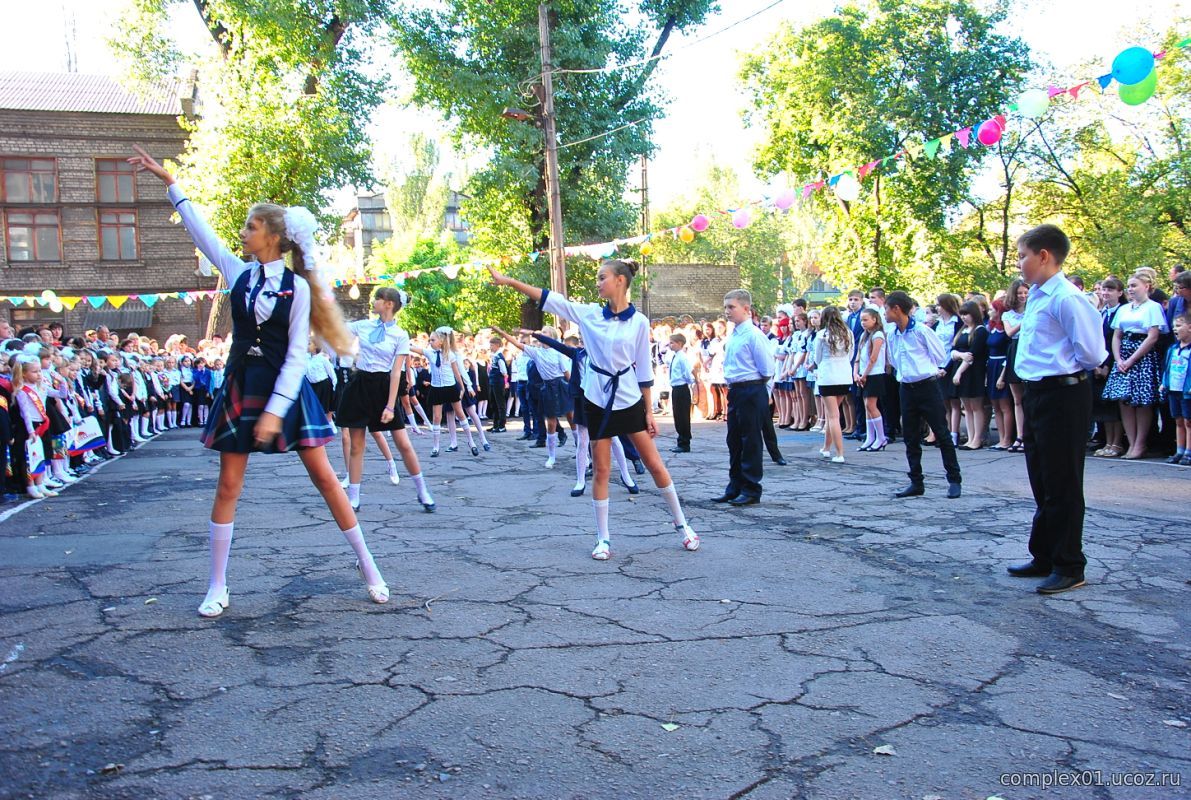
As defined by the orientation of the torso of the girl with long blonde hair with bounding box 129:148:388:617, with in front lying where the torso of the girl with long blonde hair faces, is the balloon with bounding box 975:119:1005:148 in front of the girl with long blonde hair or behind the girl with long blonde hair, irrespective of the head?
behind

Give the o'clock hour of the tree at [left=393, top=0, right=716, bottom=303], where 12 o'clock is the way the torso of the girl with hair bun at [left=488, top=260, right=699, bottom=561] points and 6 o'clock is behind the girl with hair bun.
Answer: The tree is roughly at 6 o'clock from the girl with hair bun.

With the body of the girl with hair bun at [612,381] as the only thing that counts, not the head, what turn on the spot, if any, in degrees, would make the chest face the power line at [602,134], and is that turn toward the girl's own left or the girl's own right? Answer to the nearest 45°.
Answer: approximately 180°

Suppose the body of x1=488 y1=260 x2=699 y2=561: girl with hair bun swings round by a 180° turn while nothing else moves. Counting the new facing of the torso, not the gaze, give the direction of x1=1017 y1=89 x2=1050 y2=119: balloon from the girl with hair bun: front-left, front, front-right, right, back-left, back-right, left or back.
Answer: front-right

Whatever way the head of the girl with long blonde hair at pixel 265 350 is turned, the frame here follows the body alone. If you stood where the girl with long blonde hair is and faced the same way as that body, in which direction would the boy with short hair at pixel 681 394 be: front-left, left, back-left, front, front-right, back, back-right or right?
back

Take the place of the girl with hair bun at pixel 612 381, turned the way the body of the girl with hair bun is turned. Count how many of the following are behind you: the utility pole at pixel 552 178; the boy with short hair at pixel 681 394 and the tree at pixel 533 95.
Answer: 3

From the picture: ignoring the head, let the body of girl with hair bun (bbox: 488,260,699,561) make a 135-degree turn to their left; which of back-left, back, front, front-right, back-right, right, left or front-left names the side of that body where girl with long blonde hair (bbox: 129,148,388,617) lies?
back

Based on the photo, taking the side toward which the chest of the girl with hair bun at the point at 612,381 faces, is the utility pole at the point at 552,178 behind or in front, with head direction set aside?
behind

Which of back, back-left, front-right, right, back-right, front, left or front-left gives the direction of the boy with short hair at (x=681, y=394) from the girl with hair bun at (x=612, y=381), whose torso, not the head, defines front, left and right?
back

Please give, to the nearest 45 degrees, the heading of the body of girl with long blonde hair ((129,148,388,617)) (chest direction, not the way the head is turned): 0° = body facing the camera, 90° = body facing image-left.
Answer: approximately 45°

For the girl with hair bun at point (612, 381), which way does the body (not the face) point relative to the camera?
toward the camera
